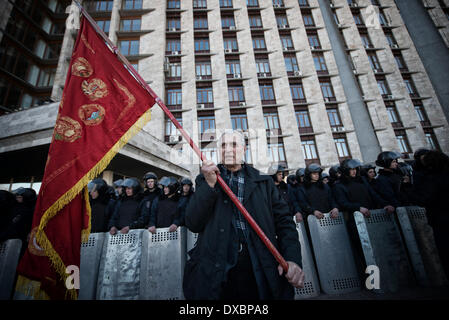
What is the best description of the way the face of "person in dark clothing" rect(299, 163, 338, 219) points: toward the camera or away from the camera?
toward the camera

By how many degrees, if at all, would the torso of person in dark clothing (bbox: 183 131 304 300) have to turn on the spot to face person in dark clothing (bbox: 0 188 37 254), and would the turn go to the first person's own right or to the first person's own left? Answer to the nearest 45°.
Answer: approximately 135° to the first person's own right

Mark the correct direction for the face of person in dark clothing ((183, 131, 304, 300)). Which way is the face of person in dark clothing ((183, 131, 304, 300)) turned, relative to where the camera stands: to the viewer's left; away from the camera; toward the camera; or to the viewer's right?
toward the camera

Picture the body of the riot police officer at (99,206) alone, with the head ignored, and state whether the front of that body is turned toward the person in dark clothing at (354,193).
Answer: no

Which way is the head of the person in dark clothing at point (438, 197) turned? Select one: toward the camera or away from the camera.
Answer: toward the camera

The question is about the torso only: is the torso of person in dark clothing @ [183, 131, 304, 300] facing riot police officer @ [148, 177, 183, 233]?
no

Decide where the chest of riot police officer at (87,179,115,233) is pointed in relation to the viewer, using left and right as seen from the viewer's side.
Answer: facing the viewer and to the left of the viewer

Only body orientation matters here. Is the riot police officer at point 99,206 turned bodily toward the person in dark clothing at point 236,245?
no

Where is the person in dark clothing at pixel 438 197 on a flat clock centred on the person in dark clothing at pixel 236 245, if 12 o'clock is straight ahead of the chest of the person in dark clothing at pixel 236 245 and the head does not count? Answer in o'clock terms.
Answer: the person in dark clothing at pixel 438 197 is roughly at 8 o'clock from the person in dark clothing at pixel 236 245.

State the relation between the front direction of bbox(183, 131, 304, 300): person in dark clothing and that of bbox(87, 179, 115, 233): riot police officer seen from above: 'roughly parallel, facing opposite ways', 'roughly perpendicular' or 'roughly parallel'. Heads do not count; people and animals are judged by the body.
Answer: roughly parallel

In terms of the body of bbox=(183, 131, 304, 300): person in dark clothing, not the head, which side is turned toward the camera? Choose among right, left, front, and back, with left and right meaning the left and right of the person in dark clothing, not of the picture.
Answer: front

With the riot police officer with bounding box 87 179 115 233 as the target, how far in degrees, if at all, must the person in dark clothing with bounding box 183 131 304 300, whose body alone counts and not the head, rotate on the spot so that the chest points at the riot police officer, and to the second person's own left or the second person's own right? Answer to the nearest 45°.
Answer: approximately 135° to the second person's own right

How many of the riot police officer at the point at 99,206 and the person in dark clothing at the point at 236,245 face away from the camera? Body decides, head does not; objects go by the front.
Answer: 0
